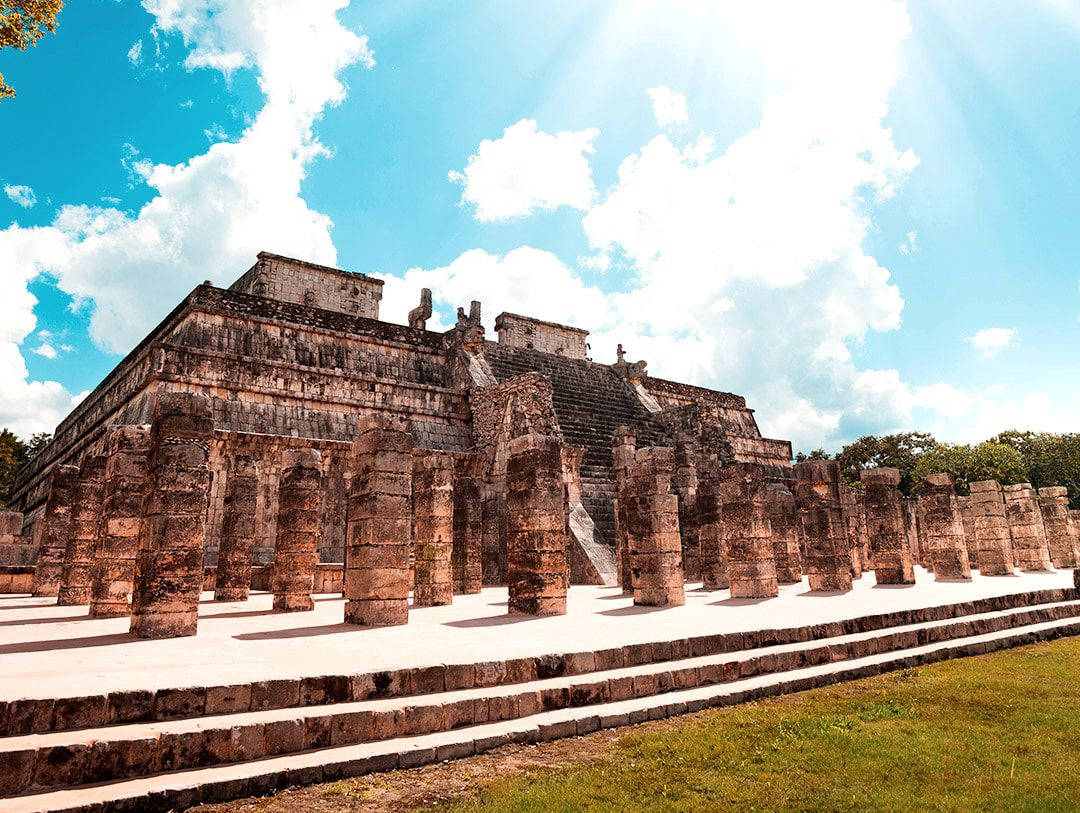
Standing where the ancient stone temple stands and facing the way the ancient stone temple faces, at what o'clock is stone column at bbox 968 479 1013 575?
The stone column is roughly at 11 o'clock from the ancient stone temple.

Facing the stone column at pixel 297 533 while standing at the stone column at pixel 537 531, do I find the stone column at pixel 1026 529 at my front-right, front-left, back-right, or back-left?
back-right

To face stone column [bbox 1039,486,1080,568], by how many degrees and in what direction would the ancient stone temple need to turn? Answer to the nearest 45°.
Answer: approximately 45° to its left

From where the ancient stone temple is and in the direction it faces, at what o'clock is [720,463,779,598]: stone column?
The stone column is roughly at 12 o'clock from the ancient stone temple.

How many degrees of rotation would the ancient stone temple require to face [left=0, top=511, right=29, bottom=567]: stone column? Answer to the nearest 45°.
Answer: approximately 135° to its right

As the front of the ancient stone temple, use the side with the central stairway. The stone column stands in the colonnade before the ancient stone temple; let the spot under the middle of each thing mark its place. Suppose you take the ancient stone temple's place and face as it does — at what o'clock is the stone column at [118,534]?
The stone column is roughly at 2 o'clock from the ancient stone temple.

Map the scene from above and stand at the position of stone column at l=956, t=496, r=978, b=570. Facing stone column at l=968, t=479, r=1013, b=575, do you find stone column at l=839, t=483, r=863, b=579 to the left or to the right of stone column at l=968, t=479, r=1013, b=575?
right

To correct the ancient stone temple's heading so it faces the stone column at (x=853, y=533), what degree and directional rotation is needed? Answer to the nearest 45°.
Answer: approximately 45° to its left

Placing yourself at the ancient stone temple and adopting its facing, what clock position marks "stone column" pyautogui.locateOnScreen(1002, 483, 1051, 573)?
The stone column is roughly at 11 o'clock from the ancient stone temple.

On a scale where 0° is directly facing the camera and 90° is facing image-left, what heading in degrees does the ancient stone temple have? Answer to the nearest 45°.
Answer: approximately 315°

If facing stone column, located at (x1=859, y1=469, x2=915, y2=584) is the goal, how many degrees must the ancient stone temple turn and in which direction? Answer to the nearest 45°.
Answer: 0° — it already faces it

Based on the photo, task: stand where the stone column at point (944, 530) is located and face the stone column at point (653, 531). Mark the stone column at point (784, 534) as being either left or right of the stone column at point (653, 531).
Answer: right

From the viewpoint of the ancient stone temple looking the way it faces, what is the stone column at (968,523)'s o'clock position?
The stone column is roughly at 11 o'clock from the ancient stone temple.

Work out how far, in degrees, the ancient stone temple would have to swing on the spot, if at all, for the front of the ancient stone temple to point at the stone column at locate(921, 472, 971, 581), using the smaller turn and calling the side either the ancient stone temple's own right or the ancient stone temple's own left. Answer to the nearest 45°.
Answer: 0° — it already faces it
